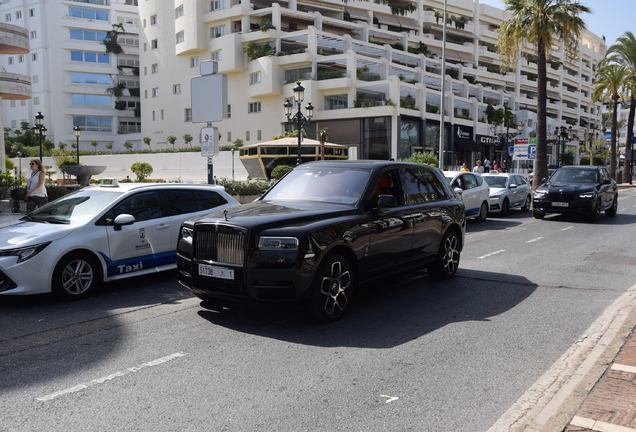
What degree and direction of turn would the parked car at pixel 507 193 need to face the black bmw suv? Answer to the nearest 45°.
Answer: approximately 90° to its left

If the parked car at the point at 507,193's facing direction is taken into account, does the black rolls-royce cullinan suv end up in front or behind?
in front

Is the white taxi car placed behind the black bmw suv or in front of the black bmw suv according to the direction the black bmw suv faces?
in front

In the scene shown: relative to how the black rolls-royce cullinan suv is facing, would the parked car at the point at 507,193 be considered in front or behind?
behind

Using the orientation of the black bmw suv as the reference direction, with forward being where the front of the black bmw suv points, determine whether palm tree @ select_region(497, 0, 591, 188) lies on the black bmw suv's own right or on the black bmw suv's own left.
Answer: on the black bmw suv's own right

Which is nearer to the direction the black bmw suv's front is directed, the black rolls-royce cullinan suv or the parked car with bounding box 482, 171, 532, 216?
the black rolls-royce cullinan suv

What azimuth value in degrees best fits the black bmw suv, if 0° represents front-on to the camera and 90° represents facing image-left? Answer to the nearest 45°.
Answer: approximately 45°
